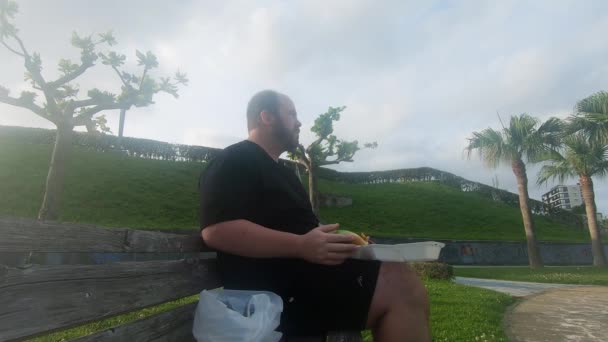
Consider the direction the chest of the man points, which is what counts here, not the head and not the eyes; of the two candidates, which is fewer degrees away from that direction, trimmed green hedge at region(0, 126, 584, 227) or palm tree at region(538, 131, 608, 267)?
the palm tree

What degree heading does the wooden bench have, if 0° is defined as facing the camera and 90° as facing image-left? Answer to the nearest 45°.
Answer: approximately 315°

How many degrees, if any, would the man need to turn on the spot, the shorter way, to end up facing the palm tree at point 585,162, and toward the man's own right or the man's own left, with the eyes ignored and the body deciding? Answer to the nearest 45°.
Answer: approximately 45° to the man's own left

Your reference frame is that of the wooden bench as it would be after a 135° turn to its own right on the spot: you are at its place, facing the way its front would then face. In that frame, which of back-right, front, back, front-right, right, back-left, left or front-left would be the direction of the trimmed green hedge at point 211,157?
right

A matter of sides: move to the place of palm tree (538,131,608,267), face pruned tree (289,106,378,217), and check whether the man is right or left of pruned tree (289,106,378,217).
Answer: left

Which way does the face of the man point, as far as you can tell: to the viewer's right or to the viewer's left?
to the viewer's right

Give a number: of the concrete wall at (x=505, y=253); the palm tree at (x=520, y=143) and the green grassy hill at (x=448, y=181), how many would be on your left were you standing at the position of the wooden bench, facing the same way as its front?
3

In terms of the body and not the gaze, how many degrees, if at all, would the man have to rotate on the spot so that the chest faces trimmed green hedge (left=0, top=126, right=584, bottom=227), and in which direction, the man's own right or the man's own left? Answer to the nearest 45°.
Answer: approximately 90° to the man's own left

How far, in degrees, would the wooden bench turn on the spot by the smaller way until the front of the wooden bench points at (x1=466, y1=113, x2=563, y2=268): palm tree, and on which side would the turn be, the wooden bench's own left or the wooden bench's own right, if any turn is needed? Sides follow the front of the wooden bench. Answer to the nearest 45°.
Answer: approximately 90° to the wooden bench's own left

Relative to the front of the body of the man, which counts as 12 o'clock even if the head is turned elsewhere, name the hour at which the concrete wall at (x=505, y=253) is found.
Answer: The concrete wall is roughly at 10 o'clock from the man.

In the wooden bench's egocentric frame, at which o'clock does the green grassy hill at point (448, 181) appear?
The green grassy hill is roughly at 9 o'clock from the wooden bench.

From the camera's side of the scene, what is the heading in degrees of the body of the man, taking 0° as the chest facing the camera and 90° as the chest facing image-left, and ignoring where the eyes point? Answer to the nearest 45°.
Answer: approximately 270°
